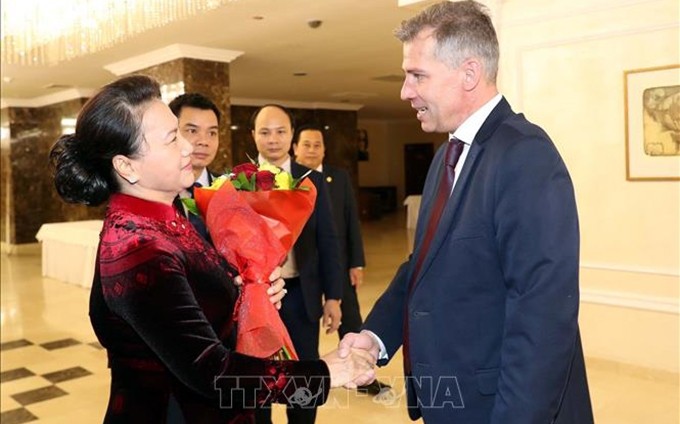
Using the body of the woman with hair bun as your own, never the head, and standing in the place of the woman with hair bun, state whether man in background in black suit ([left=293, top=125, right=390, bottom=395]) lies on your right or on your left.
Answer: on your left

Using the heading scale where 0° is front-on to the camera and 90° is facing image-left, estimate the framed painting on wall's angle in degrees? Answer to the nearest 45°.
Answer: approximately 45°

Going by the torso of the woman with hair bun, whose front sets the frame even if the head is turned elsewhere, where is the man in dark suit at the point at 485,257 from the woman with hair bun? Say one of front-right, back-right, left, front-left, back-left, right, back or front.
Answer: front

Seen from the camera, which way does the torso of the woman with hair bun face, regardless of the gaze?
to the viewer's right

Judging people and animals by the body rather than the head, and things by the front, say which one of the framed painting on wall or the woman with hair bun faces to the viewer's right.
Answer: the woman with hair bun

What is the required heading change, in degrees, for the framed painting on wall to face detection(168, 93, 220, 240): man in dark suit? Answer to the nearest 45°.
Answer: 0° — it already faces them

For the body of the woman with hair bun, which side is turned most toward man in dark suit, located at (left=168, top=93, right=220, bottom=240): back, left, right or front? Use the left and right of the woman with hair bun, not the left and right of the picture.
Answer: left

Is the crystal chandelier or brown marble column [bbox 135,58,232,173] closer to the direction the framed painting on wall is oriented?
the crystal chandelier

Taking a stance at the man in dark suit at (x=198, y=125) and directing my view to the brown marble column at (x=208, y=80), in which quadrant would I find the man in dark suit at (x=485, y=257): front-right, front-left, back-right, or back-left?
back-right

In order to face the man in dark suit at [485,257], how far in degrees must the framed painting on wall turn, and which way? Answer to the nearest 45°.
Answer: approximately 45° to its left

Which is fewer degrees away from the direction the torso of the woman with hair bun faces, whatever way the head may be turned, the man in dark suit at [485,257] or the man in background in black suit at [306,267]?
the man in dark suit

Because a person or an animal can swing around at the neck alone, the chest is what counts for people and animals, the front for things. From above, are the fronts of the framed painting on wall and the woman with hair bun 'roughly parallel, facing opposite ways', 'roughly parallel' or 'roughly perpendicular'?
roughly parallel, facing opposite ways

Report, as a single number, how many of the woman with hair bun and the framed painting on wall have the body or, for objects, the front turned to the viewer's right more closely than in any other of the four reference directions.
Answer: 1

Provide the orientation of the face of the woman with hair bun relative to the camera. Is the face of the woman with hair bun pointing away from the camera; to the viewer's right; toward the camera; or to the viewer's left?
to the viewer's right

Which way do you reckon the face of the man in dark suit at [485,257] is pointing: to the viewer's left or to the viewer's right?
to the viewer's left

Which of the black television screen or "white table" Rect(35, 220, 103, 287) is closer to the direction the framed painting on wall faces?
the white table
